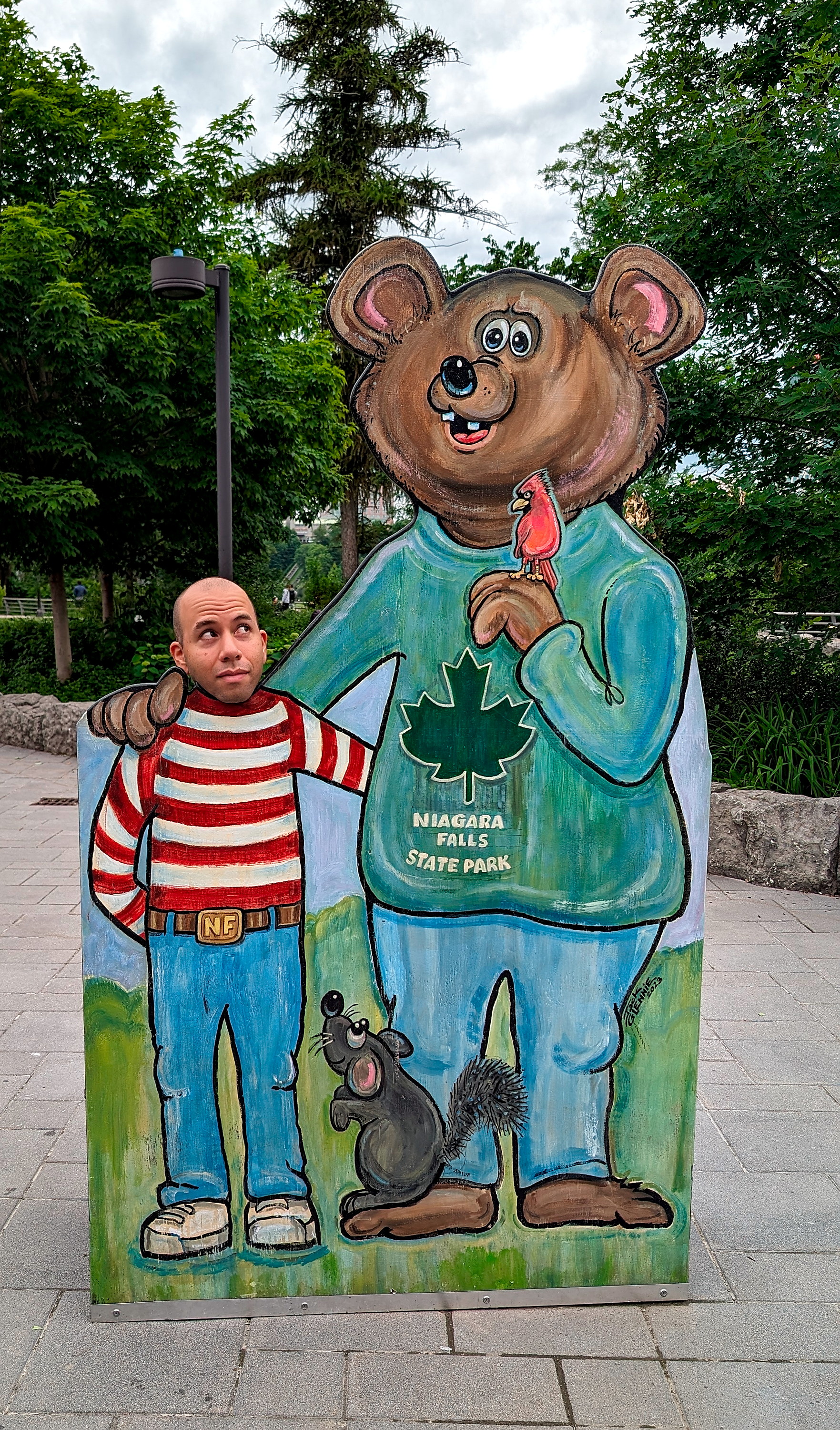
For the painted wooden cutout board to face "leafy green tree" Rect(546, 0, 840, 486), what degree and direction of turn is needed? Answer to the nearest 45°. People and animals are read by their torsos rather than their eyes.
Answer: approximately 135° to its left

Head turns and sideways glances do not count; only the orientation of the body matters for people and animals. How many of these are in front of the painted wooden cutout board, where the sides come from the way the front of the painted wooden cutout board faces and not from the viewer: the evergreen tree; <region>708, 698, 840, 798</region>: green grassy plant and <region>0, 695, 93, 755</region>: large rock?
0

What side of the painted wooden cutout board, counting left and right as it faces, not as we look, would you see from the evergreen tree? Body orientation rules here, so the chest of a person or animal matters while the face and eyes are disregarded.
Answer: back

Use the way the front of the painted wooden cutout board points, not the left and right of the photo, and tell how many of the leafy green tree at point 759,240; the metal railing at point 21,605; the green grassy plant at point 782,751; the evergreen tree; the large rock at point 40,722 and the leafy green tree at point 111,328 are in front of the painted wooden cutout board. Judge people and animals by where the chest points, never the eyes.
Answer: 0

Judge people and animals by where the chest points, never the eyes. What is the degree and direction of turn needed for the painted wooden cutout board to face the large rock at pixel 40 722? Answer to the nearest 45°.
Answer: approximately 135° to its right

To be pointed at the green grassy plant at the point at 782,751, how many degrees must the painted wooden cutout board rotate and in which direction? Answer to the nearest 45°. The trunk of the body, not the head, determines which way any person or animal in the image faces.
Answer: approximately 135° to its left

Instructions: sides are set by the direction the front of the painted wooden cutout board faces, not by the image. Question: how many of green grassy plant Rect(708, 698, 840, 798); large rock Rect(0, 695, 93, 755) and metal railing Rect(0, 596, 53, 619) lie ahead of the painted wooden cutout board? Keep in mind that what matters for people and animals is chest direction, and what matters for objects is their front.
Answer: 0

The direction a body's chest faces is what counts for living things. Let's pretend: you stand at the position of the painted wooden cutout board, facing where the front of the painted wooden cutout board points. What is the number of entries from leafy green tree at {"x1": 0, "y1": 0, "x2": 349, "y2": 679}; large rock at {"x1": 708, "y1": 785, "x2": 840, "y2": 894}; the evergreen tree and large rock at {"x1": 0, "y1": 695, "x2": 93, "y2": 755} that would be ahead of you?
0

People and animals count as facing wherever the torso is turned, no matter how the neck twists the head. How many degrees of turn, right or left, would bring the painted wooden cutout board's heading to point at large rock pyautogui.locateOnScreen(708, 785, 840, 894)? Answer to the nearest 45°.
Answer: approximately 135° to its left

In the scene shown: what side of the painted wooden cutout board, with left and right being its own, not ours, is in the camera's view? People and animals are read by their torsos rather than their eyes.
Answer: front

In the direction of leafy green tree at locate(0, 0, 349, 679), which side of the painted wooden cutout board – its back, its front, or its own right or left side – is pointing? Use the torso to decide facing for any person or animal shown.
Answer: back

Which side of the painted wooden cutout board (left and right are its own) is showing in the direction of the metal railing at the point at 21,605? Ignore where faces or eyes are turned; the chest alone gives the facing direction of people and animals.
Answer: back
